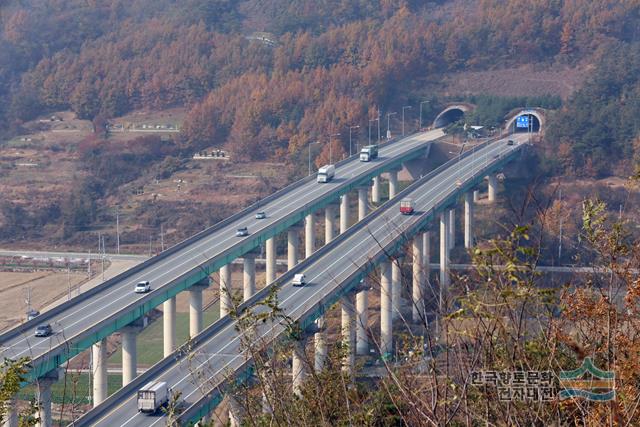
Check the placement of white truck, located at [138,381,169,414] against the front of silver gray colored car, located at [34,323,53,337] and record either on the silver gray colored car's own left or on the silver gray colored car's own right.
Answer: on the silver gray colored car's own left

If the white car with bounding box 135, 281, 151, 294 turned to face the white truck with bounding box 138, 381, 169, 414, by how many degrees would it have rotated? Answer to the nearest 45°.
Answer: approximately 45° to its left

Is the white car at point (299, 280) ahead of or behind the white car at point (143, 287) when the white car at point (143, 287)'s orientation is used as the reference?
behind

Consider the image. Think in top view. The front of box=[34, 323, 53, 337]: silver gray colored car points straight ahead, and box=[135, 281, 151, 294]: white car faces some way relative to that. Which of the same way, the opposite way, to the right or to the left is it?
the same way

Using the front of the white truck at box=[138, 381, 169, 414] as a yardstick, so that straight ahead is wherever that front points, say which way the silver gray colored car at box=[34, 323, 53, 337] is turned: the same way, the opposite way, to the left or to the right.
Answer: the opposite way

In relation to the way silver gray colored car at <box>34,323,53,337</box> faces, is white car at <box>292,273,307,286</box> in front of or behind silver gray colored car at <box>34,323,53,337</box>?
behind

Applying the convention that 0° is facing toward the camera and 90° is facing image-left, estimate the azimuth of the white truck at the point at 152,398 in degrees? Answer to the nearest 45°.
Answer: approximately 225°

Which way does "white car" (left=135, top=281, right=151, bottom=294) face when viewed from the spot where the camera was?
facing the viewer and to the left of the viewer

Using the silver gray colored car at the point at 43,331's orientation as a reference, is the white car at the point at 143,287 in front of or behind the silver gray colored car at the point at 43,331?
behind

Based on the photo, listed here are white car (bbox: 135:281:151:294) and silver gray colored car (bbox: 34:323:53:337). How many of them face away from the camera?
0

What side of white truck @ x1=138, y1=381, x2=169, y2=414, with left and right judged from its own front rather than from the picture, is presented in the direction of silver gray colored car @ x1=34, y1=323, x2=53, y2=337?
left

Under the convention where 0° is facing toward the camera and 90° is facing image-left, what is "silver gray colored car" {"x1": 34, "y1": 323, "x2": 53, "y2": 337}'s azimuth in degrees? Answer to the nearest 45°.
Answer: approximately 45°

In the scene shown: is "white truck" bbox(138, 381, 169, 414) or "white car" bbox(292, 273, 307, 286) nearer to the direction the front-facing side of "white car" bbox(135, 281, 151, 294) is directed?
the white truck

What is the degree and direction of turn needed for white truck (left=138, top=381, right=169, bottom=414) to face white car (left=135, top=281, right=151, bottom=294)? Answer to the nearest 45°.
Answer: approximately 45° to its left

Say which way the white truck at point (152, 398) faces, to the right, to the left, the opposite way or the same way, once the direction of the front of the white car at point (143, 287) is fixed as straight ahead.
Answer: the opposite way
